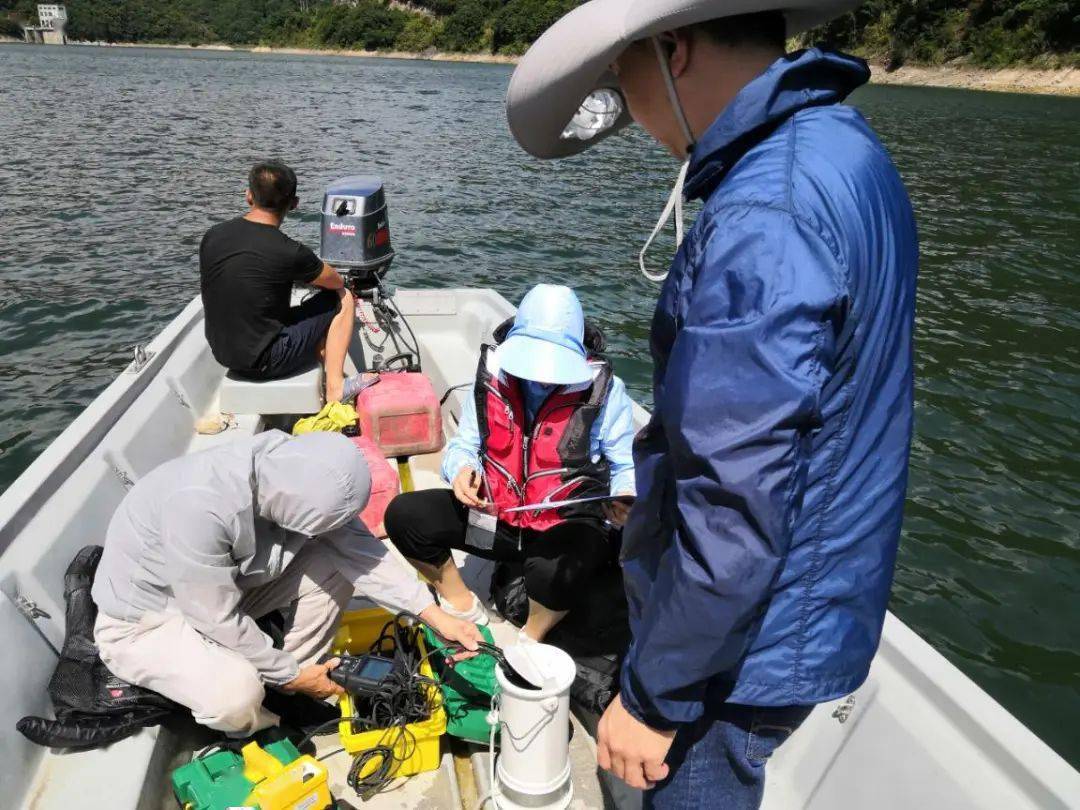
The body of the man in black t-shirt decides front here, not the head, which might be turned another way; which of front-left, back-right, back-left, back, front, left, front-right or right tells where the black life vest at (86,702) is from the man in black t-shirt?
back-right

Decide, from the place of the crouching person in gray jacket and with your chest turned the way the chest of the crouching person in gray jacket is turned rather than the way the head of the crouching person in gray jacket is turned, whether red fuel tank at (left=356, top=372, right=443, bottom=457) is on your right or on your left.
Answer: on your left

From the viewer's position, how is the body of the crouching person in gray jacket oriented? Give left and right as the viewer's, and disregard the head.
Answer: facing the viewer and to the right of the viewer

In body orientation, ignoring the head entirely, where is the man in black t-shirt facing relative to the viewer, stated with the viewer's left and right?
facing away from the viewer and to the right of the viewer

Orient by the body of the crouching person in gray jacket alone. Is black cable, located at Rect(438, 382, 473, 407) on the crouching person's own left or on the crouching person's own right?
on the crouching person's own left

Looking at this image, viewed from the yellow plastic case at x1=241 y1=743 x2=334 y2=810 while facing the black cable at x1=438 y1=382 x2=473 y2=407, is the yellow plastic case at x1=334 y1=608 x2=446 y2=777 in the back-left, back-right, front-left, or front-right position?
front-right

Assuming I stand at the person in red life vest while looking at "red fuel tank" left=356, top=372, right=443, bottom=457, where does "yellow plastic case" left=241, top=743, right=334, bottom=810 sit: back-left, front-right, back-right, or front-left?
back-left

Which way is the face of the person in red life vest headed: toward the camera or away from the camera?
toward the camera

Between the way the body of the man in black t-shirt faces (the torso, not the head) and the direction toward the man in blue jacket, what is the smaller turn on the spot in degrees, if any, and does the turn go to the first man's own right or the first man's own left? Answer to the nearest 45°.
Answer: approximately 135° to the first man's own right

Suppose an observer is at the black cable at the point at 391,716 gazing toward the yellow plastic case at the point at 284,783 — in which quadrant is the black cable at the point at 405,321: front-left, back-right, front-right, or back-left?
back-right

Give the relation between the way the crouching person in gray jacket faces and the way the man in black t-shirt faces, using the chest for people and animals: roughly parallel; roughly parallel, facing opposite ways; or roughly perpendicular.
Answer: roughly perpendicular

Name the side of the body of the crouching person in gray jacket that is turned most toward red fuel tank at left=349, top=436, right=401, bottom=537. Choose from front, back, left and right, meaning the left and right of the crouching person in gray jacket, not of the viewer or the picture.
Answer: left
